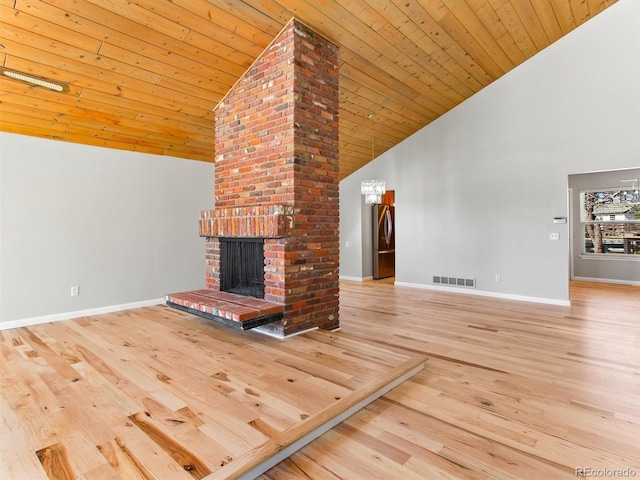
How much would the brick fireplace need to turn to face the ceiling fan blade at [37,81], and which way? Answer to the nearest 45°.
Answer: approximately 45° to its right

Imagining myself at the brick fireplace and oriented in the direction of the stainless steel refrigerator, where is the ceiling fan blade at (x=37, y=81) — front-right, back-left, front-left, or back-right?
back-left

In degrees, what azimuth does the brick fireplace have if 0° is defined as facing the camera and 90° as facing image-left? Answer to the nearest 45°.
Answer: approximately 45°

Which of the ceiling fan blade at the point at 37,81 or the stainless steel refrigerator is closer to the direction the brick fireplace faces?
the ceiling fan blade

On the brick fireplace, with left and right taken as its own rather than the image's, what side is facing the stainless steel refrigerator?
back
